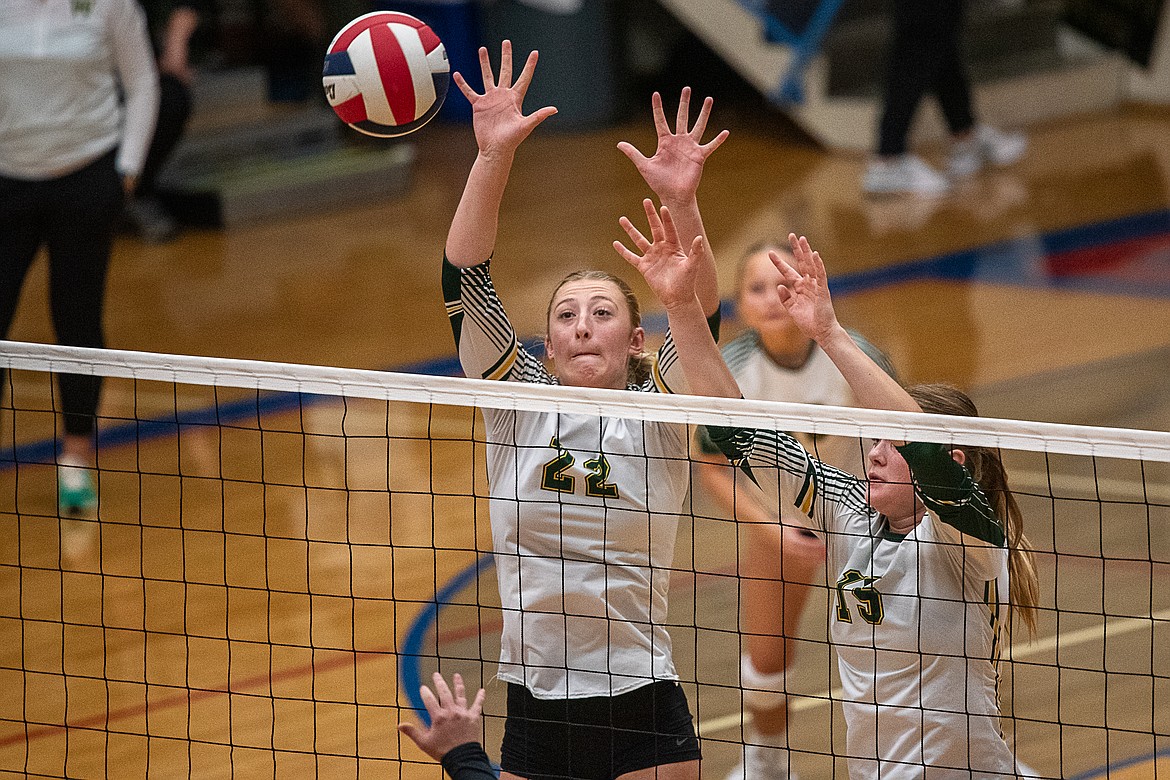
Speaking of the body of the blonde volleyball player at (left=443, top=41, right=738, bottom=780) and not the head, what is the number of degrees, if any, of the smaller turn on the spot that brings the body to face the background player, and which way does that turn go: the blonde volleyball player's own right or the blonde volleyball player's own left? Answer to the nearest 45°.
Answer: approximately 135° to the blonde volleyball player's own left

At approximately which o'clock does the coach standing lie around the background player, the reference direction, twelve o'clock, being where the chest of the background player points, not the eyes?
The coach standing is roughly at 4 o'clock from the background player.

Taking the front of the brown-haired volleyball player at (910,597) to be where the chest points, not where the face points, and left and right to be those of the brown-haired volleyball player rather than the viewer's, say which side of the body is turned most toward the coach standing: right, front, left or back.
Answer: right

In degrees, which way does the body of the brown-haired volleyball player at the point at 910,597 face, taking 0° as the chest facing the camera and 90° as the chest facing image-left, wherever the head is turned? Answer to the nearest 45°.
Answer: approximately 45°

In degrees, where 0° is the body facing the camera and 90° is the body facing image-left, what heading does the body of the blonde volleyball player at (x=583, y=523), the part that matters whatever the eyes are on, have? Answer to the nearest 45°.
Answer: approximately 0°

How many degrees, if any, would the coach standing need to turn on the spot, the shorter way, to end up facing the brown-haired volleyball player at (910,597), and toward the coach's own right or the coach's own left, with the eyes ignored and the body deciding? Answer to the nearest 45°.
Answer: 0° — they already face them

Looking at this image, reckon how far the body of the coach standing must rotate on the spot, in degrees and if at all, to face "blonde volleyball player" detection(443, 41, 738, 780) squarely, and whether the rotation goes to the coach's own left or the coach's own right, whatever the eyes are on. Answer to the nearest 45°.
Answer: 0° — they already face them
